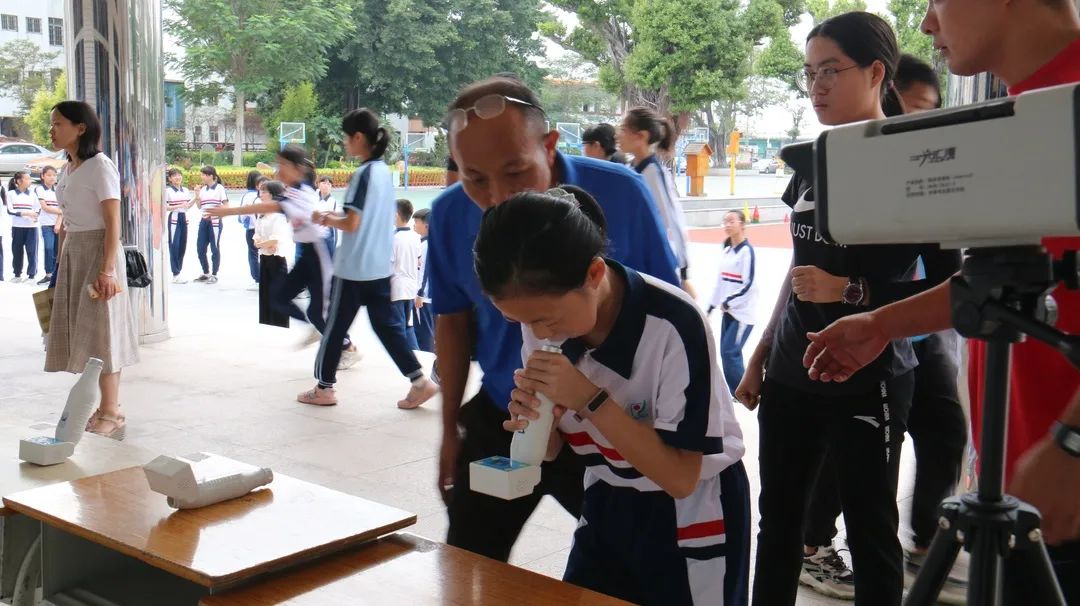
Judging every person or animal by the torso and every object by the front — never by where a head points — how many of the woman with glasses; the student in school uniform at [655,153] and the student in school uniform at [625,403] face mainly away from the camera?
0

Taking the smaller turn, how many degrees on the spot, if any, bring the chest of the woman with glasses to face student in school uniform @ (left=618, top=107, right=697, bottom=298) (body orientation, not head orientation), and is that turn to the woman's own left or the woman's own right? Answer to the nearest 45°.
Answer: approximately 135° to the woman's own right

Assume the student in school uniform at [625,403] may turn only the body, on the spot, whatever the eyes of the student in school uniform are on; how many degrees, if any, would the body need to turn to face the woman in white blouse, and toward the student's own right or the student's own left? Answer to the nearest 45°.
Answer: approximately 90° to the student's own right

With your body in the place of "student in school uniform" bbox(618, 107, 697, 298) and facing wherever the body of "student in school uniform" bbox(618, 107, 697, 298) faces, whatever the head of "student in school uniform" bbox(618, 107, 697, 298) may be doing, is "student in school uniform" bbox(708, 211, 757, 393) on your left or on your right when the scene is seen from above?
on your right

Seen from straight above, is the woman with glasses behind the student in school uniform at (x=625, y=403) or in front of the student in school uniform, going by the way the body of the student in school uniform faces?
behind

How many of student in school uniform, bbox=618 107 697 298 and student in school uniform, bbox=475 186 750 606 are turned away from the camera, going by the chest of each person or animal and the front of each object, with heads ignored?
0

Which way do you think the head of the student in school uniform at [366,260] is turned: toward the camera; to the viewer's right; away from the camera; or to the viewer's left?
to the viewer's left

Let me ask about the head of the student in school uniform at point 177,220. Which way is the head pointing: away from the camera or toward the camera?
toward the camera

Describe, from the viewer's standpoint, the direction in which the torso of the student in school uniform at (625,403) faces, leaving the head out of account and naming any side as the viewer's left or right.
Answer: facing the viewer and to the left of the viewer
